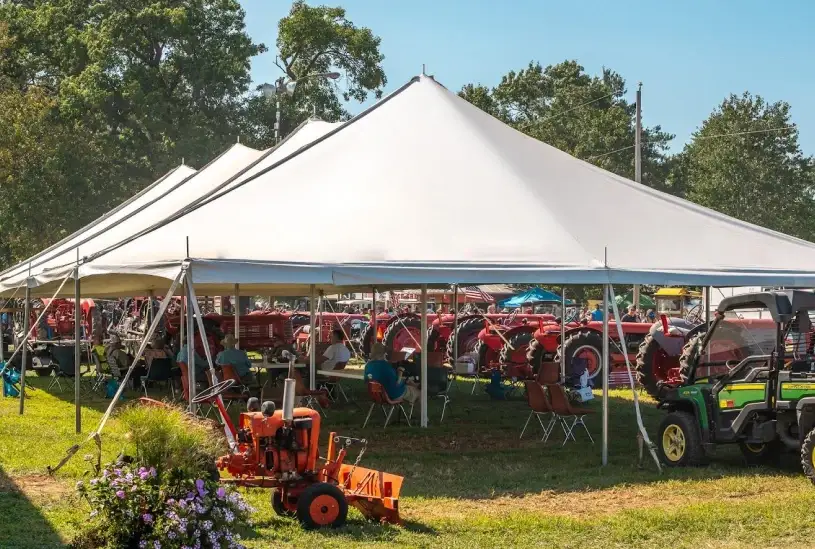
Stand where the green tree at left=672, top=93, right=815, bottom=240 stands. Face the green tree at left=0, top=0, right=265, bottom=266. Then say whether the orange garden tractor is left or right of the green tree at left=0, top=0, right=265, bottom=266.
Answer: left

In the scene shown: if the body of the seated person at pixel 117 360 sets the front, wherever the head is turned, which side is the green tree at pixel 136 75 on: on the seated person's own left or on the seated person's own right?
on the seated person's own left

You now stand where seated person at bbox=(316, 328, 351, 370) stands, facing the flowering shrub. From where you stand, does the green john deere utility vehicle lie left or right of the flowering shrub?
left
